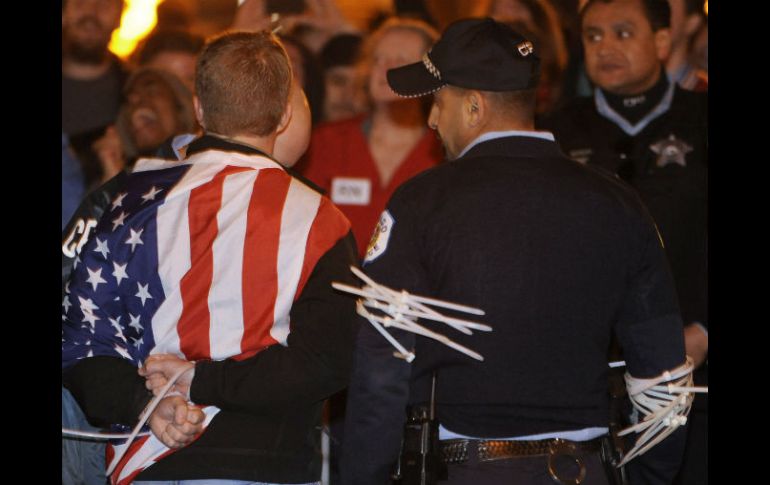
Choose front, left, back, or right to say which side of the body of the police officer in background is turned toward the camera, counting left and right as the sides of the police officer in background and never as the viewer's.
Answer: front

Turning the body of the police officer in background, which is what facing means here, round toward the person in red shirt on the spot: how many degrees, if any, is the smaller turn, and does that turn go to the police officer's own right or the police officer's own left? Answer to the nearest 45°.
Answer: approximately 90° to the police officer's own right

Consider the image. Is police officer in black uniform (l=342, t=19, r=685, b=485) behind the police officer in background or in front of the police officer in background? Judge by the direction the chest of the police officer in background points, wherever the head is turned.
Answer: in front

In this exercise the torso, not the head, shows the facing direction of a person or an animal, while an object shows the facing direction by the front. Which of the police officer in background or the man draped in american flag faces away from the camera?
the man draped in american flag

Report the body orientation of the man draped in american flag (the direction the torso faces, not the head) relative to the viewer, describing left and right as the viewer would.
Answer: facing away from the viewer

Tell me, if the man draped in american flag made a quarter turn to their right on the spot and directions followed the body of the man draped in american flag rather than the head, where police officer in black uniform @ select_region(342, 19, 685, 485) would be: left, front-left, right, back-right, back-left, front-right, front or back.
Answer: front

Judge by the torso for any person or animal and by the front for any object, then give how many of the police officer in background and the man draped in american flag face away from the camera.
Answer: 1

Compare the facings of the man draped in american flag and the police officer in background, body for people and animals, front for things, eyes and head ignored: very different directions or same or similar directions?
very different directions

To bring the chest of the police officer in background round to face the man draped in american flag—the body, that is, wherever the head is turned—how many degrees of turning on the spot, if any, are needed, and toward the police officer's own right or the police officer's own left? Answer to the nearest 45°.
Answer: approximately 45° to the police officer's own right

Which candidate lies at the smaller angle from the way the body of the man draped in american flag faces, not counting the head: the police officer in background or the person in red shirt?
the person in red shirt

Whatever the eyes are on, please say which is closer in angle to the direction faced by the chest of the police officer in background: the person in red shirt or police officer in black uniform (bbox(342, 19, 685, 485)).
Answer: the police officer in black uniform
